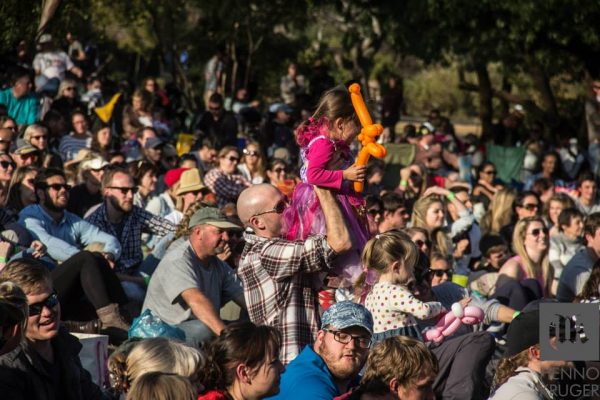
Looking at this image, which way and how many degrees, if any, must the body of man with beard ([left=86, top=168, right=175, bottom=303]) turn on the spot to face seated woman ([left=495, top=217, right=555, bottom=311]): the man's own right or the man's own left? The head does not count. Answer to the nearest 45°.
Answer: approximately 45° to the man's own left

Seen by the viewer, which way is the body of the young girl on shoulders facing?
to the viewer's right

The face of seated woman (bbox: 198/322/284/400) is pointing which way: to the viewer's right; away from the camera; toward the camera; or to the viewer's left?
to the viewer's right

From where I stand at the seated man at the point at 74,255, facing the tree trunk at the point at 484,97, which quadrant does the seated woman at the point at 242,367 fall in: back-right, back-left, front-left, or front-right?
back-right

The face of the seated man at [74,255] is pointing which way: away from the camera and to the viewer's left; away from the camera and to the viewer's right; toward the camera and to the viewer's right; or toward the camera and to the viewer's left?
toward the camera and to the viewer's right

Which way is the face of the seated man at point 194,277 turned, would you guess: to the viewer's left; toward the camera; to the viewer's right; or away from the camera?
to the viewer's right

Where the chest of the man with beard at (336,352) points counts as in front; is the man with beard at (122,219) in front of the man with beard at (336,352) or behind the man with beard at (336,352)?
behind

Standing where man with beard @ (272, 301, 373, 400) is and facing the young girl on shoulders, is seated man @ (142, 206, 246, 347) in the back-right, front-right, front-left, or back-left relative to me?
front-left

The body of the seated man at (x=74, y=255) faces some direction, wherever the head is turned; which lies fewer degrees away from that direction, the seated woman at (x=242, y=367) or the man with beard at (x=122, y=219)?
the seated woman

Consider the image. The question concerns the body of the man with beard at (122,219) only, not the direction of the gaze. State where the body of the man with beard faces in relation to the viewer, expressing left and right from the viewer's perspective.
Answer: facing the viewer and to the right of the viewer

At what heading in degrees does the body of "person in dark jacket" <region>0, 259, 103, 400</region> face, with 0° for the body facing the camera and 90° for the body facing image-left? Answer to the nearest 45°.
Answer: approximately 315°
